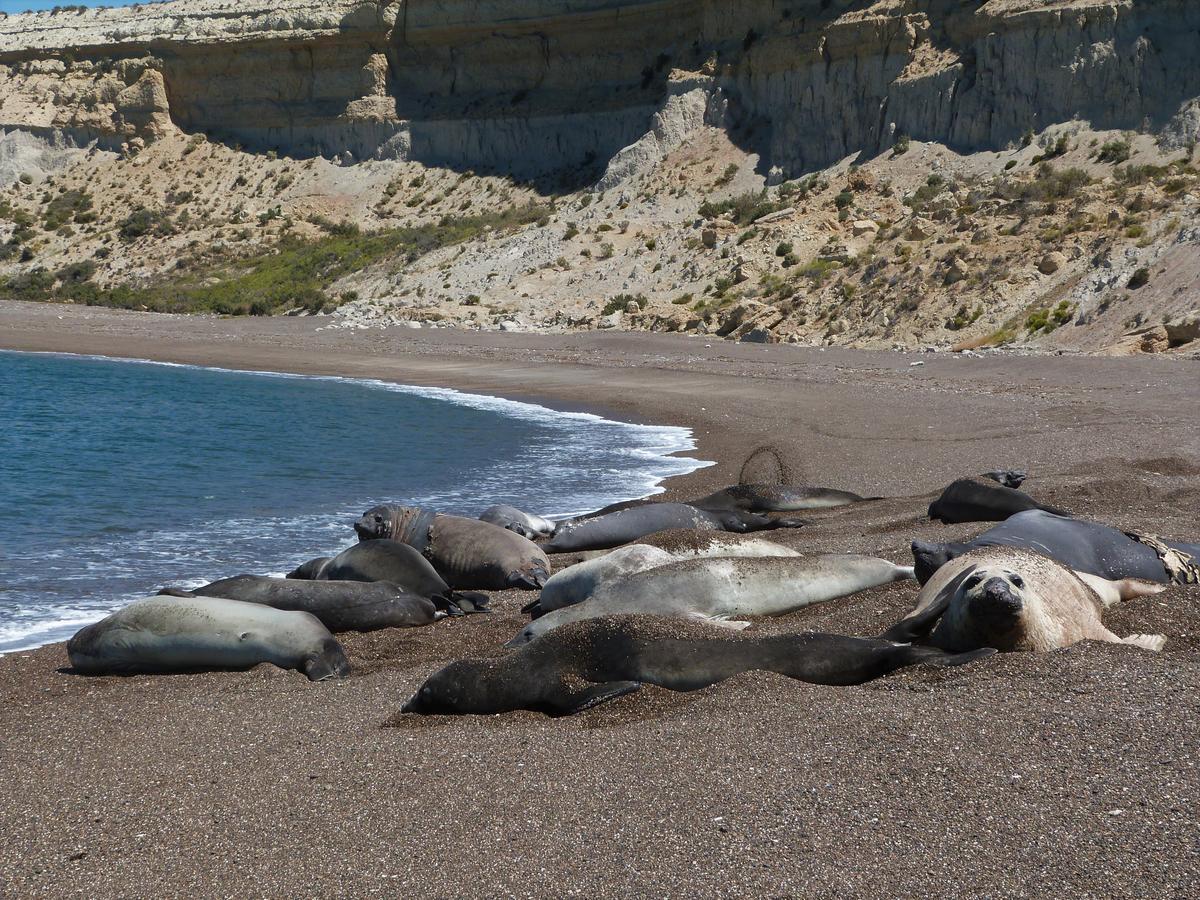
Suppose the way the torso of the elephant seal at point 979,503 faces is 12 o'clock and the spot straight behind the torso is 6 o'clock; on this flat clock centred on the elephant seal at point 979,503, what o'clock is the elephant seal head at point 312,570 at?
the elephant seal head at point 312,570 is roughly at 11 o'clock from the elephant seal at point 979,503.

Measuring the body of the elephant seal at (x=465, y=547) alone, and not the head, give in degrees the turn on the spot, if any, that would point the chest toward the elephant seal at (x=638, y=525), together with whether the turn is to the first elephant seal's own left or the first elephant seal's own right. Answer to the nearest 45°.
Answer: approximately 135° to the first elephant seal's own right

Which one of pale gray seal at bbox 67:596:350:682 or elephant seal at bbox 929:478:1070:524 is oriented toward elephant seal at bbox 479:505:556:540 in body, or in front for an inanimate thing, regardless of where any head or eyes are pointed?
elephant seal at bbox 929:478:1070:524

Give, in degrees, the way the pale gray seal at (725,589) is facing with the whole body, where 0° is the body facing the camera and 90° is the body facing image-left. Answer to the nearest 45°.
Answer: approximately 90°

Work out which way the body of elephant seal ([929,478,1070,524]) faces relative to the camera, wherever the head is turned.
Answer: to the viewer's left

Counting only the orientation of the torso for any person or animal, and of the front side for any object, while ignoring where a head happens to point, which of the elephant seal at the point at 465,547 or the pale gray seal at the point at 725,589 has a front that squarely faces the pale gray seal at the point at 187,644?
the pale gray seal at the point at 725,589

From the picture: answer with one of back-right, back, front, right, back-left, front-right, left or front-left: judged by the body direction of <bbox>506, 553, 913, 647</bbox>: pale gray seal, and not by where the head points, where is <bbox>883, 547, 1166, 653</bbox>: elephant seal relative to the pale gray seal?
back-left

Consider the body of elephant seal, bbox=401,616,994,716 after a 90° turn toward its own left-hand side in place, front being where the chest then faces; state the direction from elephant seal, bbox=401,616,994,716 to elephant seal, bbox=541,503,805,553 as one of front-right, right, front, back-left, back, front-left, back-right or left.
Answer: back

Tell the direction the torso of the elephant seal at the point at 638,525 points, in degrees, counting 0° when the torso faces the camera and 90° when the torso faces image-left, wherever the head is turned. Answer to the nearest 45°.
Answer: approximately 90°
